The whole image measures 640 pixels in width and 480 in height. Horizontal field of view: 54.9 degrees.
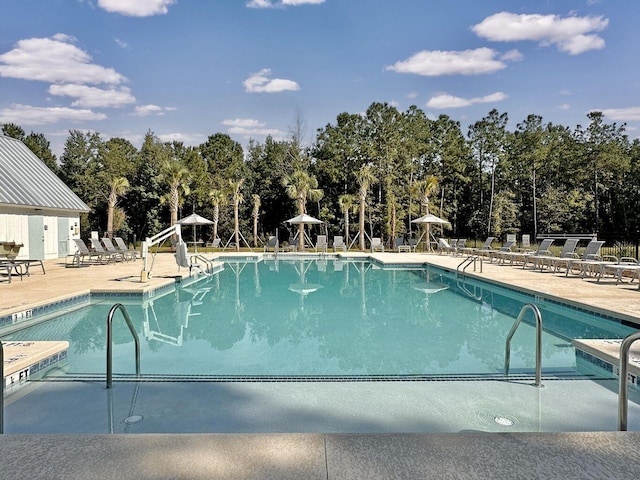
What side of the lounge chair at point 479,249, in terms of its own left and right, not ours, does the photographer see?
left

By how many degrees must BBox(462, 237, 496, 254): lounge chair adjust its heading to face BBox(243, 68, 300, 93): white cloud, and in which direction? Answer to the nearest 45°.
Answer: approximately 45° to its right

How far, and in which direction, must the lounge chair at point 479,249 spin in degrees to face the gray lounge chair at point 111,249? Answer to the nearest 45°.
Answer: approximately 45° to its left

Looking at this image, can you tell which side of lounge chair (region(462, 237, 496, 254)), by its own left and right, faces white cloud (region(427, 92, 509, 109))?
right

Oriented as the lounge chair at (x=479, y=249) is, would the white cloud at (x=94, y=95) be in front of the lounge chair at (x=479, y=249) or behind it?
in front

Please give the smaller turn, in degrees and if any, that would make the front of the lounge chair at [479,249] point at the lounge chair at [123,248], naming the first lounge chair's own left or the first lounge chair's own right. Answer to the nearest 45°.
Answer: approximately 45° to the first lounge chair's own left
